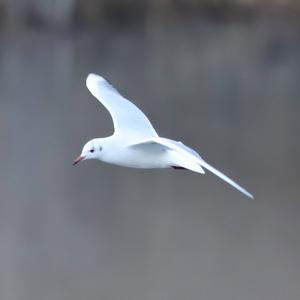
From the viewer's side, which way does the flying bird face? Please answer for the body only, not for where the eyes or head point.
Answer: to the viewer's left
